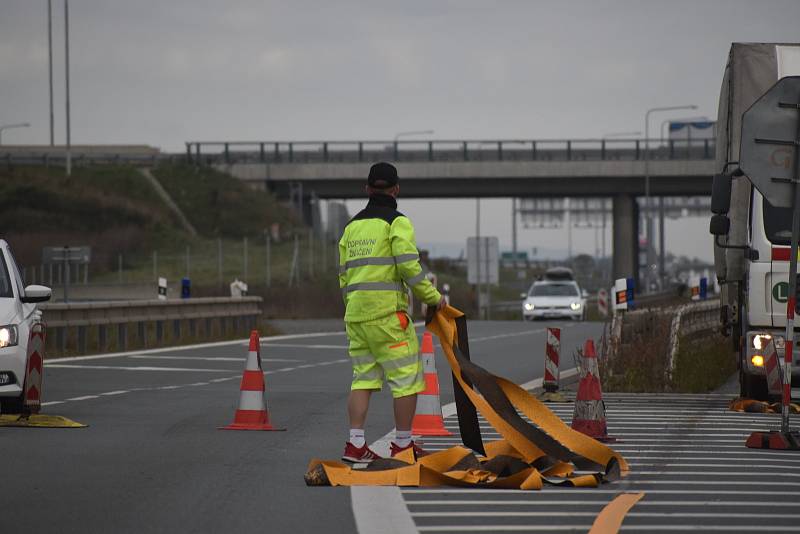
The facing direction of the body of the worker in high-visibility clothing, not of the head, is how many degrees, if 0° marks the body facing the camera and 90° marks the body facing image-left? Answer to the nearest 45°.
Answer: approximately 225°

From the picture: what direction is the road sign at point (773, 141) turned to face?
away from the camera

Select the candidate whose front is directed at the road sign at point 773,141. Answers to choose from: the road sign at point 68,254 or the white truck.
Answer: the white truck

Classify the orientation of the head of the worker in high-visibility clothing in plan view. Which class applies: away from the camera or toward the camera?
away from the camera

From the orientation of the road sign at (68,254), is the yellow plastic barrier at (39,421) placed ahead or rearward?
rearward

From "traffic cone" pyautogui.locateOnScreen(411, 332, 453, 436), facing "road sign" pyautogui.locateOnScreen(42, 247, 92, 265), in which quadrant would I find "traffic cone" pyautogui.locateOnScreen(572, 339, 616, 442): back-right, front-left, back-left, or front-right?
back-right

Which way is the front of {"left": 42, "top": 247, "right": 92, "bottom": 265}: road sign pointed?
away from the camera

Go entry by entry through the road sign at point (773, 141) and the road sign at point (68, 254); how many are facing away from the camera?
2

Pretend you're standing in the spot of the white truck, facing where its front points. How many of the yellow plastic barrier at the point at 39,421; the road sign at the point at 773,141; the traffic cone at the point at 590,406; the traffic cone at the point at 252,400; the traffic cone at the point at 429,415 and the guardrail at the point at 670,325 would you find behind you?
1

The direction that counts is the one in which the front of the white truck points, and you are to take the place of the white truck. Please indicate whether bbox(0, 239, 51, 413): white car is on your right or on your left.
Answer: on your right

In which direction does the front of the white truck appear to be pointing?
toward the camera

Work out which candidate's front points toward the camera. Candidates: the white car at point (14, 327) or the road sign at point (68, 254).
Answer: the white car

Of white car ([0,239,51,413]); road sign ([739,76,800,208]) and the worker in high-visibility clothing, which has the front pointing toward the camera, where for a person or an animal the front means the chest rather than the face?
the white car
